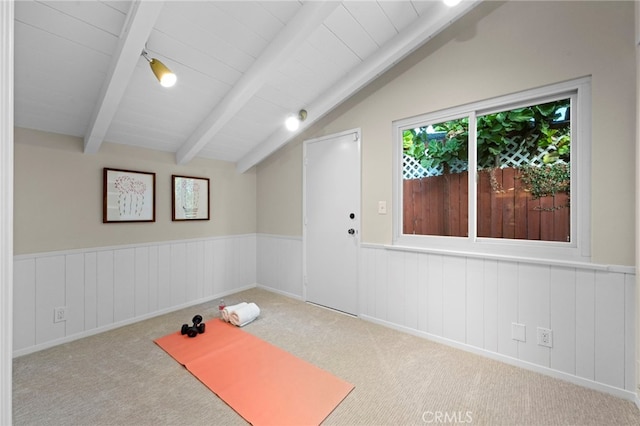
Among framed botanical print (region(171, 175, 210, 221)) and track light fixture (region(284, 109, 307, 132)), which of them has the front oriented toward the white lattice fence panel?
the framed botanical print

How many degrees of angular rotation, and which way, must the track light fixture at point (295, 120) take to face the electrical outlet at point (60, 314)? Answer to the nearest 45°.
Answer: approximately 45° to its right

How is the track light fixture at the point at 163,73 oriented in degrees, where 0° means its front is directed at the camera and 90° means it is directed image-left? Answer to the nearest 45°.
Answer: approximately 315°

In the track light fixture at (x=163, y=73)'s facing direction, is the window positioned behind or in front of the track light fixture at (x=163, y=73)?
in front

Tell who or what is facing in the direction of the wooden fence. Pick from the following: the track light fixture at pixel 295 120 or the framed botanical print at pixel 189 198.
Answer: the framed botanical print

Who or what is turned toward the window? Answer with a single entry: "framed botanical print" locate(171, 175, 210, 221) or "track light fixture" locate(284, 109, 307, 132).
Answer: the framed botanical print

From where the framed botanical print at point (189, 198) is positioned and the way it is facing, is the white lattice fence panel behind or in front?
in front

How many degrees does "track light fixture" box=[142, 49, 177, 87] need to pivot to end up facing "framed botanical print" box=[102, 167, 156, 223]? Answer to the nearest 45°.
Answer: approximately 135° to its left

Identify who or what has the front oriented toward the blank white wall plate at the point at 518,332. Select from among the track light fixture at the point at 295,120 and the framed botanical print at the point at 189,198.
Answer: the framed botanical print

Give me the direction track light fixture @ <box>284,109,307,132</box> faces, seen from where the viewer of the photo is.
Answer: facing the viewer and to the left of the viewer

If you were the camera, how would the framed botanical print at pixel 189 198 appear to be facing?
facing the viewer and to the right of the viewer

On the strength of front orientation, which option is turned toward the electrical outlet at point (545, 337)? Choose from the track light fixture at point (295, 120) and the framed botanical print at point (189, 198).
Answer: the framed botanical print

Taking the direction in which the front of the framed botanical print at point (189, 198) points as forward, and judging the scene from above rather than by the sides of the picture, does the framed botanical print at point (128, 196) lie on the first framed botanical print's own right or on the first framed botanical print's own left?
on the first framed botanical print's own right

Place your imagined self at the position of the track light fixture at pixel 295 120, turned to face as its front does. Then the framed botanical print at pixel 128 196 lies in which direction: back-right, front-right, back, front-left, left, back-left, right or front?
front-right

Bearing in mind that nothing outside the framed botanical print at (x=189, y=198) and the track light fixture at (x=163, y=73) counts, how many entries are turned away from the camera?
0
